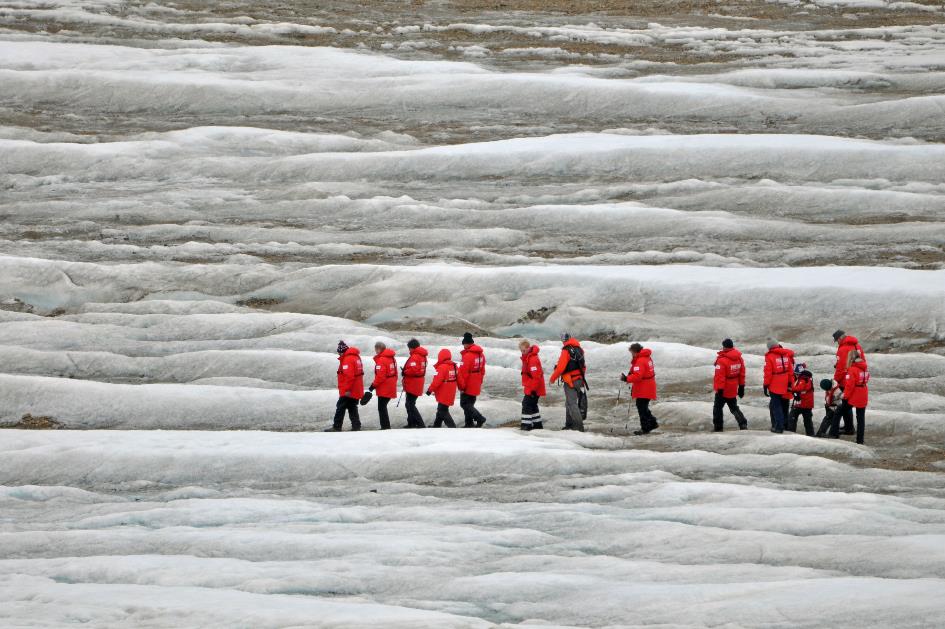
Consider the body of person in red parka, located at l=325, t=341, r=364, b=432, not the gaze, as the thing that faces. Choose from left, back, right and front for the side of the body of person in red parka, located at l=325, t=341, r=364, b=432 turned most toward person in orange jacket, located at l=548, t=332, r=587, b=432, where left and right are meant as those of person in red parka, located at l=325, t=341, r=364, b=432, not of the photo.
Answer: back

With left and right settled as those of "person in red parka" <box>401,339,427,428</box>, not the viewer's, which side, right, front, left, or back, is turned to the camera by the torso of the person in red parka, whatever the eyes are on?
left

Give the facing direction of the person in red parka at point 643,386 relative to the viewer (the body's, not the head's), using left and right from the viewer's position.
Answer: facing to the left of the viewer

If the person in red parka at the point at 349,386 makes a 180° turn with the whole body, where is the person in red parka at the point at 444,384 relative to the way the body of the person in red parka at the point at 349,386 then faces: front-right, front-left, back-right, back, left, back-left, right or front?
front

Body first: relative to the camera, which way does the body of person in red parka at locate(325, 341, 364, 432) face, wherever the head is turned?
to the viewer's left

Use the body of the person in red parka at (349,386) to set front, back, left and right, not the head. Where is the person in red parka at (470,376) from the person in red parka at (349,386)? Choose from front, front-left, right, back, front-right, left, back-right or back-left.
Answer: back

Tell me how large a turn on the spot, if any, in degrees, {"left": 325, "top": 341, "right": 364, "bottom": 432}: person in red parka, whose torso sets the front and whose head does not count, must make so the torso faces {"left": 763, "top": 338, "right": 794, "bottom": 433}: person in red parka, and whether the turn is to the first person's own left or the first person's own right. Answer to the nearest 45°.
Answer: approximately 180°

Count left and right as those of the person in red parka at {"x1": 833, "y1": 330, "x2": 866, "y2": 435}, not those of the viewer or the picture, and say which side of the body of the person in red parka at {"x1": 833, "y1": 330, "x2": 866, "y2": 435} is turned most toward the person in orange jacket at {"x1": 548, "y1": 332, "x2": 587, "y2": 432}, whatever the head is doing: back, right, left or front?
front

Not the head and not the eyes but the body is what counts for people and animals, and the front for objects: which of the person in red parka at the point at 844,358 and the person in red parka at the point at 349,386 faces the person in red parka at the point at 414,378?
the person in red parka at the point at 844,358

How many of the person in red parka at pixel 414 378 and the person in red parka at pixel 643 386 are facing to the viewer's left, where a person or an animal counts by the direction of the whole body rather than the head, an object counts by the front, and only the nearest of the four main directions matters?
2

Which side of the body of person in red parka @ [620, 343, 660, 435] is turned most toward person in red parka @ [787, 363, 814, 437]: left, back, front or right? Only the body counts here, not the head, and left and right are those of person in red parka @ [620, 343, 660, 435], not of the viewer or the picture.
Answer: back

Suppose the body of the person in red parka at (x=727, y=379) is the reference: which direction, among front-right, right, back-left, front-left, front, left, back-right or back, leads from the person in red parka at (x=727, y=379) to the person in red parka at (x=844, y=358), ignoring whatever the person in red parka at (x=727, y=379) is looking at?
back-right

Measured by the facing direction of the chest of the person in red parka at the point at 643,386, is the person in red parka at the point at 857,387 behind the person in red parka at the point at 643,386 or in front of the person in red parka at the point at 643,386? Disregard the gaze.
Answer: behind
